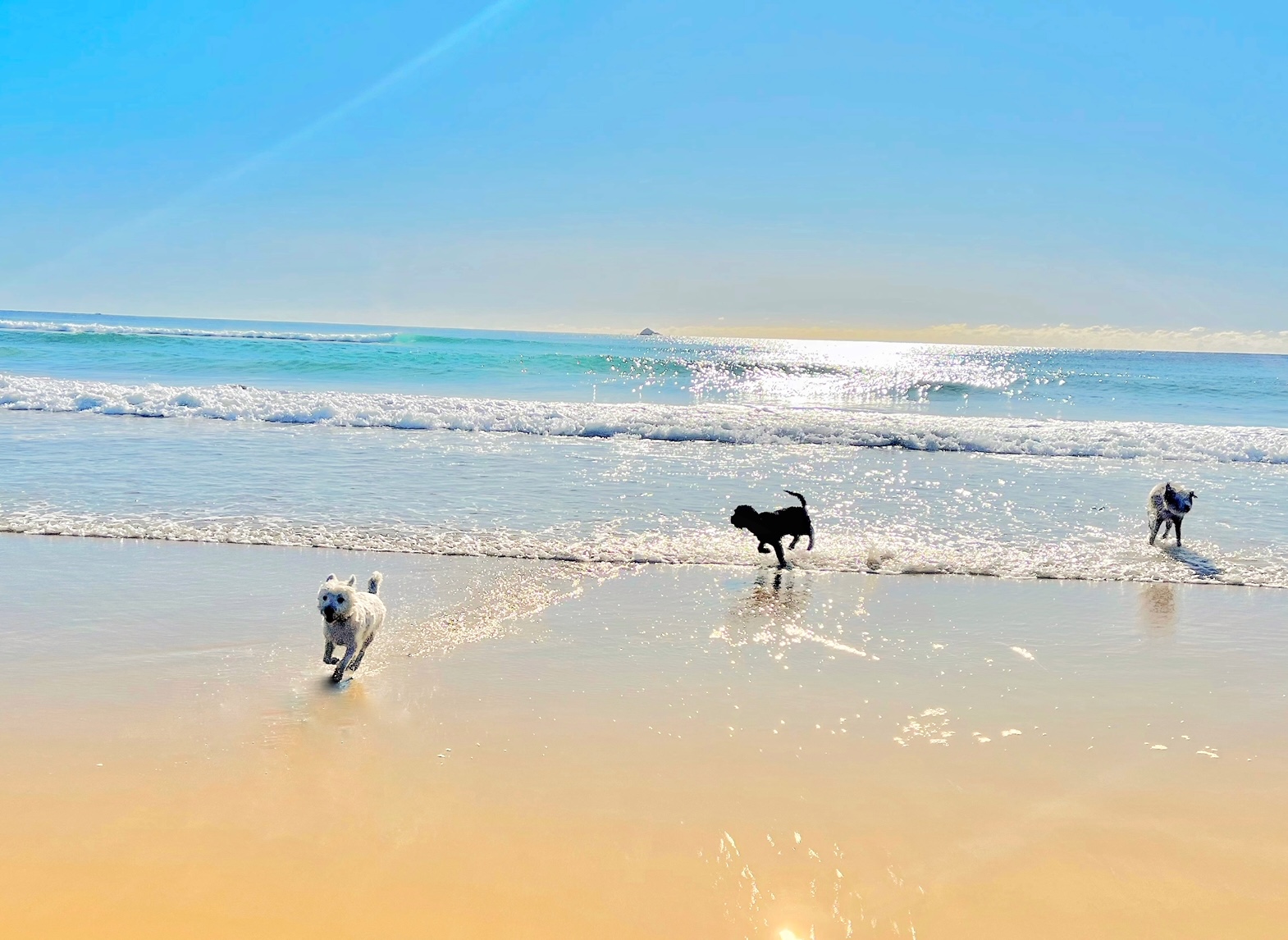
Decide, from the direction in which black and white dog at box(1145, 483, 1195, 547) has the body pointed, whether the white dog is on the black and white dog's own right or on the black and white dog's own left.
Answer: on the black and white dog's own right

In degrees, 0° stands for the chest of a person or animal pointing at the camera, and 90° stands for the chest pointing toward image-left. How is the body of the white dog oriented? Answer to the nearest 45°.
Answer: approximately 45°

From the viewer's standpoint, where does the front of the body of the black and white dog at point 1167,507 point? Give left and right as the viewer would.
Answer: facing the viewer and to the right of the viewer

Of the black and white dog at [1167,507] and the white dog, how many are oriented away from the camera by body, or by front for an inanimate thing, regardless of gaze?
0

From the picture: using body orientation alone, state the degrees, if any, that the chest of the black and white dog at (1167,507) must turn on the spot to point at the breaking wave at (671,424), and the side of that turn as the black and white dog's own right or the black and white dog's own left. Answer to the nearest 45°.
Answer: approximately 180°

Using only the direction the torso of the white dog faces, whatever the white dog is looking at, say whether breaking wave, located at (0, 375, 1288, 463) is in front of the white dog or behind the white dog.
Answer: behind

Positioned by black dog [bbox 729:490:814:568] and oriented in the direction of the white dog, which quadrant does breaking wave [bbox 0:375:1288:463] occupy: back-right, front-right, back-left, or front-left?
back-right

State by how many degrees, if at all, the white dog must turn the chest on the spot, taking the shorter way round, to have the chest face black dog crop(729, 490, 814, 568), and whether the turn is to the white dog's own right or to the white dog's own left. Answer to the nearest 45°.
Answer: approximately 180°
